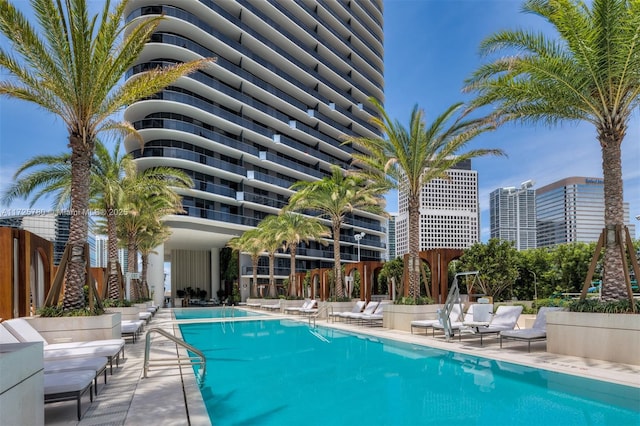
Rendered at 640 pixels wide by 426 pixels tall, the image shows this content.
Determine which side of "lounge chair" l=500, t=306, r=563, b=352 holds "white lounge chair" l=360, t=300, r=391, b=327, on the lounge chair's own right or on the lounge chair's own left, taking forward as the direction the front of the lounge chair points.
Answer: on the lounge chair's own right

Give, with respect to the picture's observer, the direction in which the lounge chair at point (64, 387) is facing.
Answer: facing to the right of the viewer

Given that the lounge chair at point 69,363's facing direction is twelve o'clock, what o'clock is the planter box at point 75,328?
The planter box is roughly at 9 o'clock from the lounge chair.

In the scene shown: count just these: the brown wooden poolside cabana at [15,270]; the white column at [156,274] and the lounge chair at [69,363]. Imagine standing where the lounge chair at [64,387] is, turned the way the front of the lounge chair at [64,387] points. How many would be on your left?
3

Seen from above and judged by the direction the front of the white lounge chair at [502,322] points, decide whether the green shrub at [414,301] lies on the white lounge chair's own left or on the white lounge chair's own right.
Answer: on the white lounge chair's own right

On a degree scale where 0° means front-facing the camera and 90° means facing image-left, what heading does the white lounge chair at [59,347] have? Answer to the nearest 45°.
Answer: approximately 270°

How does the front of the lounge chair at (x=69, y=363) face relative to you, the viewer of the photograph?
facing to the right of the viewer

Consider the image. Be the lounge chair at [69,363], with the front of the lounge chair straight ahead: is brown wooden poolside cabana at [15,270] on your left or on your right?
on your left

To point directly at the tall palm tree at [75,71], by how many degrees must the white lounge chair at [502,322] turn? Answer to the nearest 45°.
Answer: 0° — it already faces it
